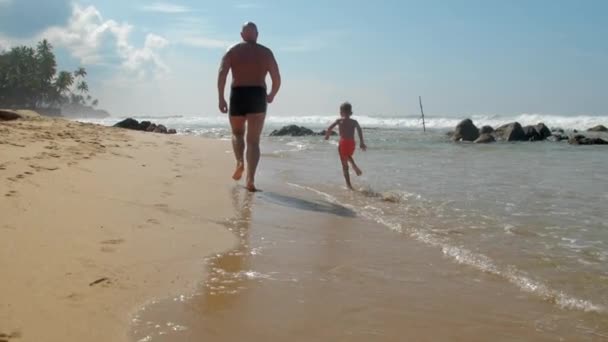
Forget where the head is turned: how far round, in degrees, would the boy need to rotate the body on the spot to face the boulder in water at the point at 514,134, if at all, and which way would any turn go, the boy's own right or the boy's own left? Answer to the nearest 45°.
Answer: approximately 45° to the boy's own right

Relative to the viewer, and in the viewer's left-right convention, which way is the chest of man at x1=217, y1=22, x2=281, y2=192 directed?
facing away from the viewer

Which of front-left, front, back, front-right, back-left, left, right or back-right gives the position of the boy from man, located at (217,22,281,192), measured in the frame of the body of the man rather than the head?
front-right

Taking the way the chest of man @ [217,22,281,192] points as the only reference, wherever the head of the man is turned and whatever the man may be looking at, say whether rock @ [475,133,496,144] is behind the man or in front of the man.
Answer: in front

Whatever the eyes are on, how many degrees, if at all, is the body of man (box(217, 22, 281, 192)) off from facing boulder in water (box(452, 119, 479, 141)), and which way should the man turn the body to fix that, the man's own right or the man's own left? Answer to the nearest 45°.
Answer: approximately 45° to the man's own right

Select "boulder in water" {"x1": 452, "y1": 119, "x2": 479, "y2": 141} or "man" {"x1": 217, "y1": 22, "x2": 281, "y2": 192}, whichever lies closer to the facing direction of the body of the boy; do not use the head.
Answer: the boulder in water

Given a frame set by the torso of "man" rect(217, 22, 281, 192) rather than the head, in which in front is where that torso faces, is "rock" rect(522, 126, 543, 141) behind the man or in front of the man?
in front

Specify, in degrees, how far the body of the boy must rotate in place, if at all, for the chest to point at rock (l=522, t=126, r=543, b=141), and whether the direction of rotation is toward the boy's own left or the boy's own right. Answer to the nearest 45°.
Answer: approximately 45° to the boy's own right

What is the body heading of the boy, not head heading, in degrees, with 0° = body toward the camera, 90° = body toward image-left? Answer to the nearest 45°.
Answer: approximately 180°

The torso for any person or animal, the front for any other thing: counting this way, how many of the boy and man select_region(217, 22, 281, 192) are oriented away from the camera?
2
